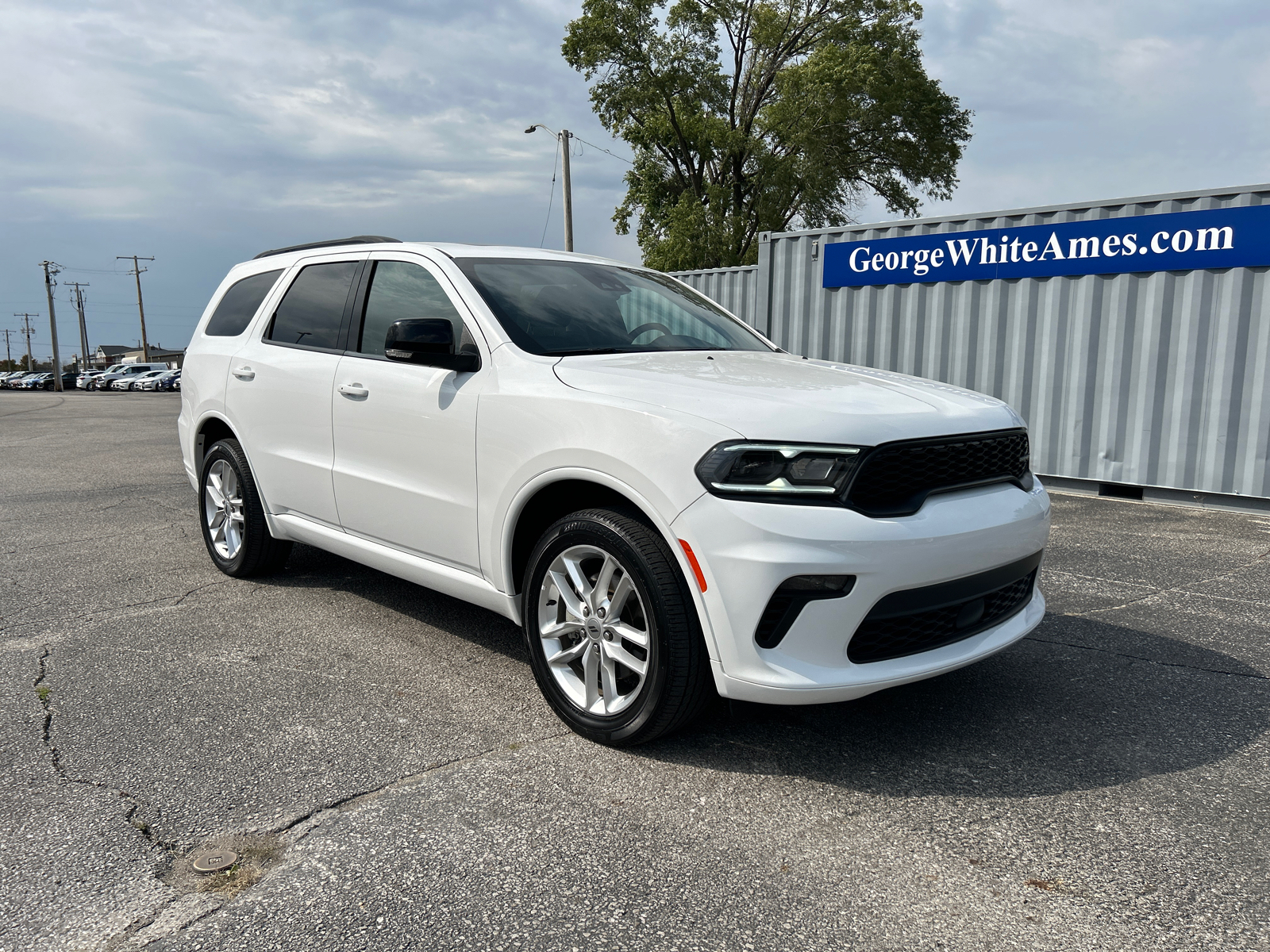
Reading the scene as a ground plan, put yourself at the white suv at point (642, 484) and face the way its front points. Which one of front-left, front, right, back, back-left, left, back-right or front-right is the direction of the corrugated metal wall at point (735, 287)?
back-left

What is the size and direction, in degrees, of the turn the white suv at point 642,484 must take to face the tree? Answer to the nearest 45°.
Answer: approximately 135° to its left

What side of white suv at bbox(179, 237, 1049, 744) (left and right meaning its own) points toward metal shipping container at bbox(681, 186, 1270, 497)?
left

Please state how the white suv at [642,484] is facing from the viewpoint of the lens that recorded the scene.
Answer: facing the viewer and to the right of the viewer
